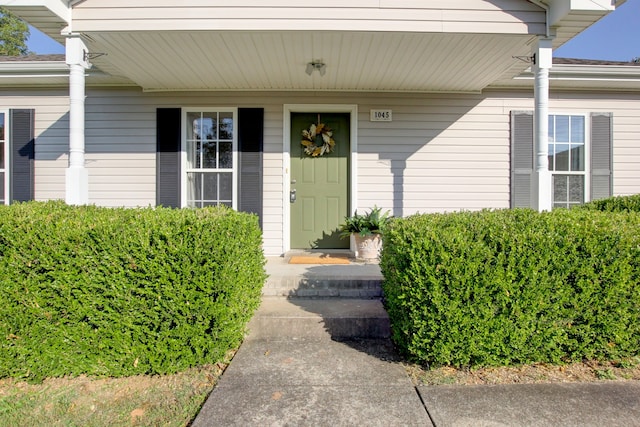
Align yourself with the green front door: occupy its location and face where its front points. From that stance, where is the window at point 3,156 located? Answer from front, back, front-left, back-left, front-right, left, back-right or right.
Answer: right

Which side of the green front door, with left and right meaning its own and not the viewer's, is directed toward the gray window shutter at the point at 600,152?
left

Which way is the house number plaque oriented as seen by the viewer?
toward the camera

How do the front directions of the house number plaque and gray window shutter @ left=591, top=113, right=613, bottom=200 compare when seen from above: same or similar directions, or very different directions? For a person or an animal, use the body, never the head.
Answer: same or similar directions

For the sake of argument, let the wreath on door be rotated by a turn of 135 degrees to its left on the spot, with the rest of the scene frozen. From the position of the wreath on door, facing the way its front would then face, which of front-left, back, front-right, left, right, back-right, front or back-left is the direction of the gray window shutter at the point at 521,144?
front-right

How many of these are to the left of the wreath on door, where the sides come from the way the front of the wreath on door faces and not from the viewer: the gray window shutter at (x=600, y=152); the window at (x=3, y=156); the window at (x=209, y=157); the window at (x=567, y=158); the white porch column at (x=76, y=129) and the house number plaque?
3

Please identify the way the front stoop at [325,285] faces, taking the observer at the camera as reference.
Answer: facing the viewer

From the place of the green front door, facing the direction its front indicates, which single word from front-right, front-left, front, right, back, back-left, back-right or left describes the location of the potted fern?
front-left

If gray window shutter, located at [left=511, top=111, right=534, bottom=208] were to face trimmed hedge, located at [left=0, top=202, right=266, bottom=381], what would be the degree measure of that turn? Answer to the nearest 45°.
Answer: approximately 45° to its right

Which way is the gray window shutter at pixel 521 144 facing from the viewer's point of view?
toward the camera

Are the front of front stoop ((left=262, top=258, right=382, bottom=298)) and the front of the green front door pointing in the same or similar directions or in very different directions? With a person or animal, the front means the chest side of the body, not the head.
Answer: same or similar directions

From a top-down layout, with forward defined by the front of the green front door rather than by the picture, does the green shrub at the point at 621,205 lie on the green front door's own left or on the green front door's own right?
on the green front door's own left

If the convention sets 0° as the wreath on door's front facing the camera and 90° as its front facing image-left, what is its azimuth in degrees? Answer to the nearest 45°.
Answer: approximately 0°

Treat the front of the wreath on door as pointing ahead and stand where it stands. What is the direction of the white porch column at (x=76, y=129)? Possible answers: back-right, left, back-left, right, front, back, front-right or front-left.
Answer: front-right

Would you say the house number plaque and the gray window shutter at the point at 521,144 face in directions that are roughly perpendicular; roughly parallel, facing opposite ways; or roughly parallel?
roughly parallel

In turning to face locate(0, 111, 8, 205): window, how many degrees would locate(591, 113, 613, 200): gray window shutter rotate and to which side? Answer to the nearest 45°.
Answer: approximately 45° to its right

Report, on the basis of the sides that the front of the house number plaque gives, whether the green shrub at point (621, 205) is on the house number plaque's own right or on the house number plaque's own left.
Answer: on the house number plaque's own left

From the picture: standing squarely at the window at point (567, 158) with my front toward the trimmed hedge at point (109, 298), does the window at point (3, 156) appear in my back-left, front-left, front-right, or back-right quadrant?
front-right
